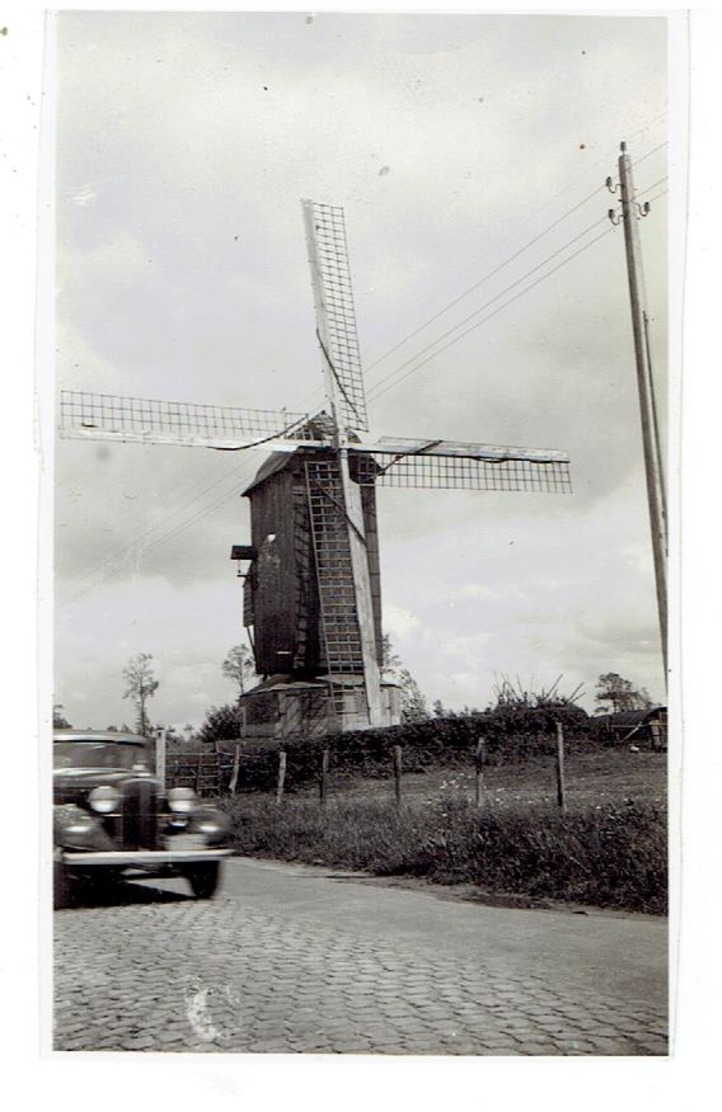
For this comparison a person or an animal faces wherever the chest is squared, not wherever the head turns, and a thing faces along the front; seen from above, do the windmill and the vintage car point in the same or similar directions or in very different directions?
same or similar directions

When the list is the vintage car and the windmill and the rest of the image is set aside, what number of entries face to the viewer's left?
0

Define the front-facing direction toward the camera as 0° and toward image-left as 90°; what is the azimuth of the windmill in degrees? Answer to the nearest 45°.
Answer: approximately 315°
